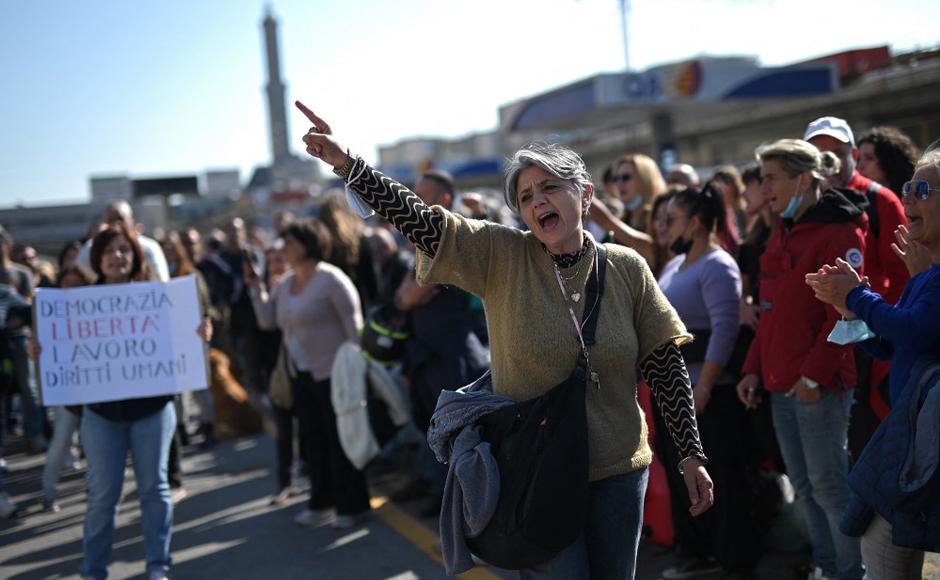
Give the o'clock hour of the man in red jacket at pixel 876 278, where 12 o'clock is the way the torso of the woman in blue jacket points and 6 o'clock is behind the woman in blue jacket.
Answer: The man in red jacket is roughly at 3 o'clock from the woman in blue jacket.

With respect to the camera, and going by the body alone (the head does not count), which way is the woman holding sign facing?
toward the camera

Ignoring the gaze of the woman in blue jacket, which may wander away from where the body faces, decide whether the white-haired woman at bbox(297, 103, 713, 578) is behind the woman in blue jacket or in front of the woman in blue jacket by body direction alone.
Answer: in front

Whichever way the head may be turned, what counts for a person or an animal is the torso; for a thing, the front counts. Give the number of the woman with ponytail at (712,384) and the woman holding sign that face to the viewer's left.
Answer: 1

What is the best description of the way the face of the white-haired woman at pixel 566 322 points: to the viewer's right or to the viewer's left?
to the viewer's left

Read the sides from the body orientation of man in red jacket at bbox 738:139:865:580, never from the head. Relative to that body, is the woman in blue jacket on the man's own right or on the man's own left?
on the man's own left

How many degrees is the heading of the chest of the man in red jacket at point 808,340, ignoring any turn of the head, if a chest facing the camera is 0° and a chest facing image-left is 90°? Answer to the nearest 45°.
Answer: approximately 45°

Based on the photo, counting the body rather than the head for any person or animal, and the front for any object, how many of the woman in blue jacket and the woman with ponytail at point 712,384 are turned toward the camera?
0

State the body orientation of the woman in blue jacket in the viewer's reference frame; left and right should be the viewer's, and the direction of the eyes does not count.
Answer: facing to the left of the viewer

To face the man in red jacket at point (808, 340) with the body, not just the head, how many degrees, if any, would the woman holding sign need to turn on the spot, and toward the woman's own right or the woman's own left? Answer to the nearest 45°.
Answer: approximately 45° to the woman's own left

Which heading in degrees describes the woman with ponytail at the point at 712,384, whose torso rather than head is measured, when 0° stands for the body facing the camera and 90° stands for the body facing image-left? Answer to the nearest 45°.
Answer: approximately 90°

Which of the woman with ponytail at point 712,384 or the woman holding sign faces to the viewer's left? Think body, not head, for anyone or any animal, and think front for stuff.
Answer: the woman with ponytail

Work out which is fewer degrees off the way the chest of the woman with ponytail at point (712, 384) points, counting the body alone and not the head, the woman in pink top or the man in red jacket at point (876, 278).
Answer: the woman in pink top
